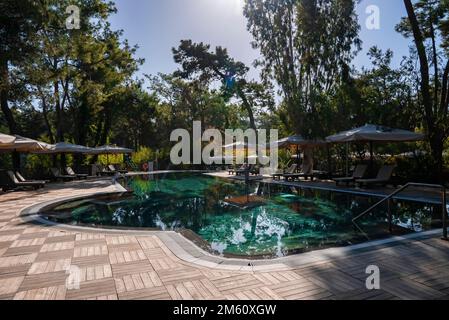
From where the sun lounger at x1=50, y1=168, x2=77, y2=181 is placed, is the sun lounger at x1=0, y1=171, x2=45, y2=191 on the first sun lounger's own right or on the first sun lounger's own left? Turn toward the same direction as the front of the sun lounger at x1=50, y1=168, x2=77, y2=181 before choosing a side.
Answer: on the first sun lounger's own right

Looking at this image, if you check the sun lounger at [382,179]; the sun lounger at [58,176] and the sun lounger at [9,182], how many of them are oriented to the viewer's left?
1

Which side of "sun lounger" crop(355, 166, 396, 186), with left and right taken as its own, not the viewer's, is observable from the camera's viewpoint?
left

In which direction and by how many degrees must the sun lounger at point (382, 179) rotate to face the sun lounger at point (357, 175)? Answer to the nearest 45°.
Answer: approximately 45° to its right

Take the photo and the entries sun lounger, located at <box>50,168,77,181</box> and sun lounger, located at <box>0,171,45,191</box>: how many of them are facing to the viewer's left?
0

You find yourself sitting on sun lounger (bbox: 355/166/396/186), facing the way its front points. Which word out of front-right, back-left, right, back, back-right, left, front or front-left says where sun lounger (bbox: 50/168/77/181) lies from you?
front

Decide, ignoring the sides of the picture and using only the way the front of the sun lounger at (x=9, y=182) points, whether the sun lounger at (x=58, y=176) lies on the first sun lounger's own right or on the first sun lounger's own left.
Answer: on the first sun lounger's own left

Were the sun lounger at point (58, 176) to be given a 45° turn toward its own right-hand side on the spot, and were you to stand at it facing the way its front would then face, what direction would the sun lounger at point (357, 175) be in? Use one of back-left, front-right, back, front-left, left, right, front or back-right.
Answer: front

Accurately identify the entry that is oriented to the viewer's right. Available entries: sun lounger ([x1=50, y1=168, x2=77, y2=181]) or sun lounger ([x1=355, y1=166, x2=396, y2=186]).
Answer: sun lounger ([x1=50, y1=168, x2=77, y2=181])

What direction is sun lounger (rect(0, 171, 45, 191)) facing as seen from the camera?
to the viewer's right

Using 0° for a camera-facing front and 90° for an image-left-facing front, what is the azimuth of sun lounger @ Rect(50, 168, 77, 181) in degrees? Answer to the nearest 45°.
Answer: approximately 270°

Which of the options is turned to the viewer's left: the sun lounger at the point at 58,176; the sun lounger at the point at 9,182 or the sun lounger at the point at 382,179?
the sun lounger at the point at 382,179
